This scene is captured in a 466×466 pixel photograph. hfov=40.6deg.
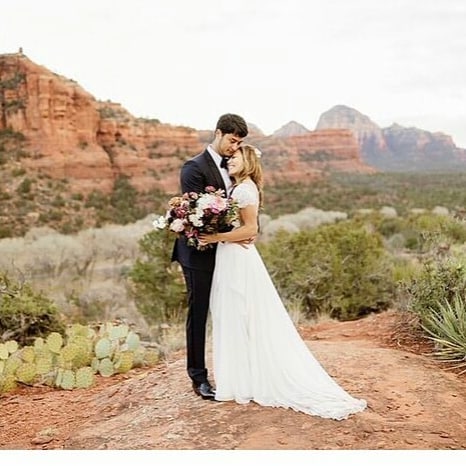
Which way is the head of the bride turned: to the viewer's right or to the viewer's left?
to the viewer's left

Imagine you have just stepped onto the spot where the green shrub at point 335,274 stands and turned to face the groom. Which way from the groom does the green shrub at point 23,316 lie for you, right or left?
right

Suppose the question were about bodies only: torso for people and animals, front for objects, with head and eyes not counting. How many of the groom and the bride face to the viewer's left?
1

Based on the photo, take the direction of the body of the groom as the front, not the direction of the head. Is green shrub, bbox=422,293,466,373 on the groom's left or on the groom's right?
on the groom's left

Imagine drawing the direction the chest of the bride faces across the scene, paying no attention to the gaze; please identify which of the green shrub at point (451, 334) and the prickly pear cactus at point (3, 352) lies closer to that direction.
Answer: the prickly pear cactus

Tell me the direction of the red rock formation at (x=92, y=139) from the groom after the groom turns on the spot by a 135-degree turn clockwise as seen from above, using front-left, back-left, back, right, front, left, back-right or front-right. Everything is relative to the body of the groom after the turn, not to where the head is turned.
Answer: right

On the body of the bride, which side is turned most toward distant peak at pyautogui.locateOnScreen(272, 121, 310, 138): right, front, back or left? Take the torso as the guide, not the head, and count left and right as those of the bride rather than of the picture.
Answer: right

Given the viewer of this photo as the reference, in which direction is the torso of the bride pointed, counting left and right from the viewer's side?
facing to the left of the viewer

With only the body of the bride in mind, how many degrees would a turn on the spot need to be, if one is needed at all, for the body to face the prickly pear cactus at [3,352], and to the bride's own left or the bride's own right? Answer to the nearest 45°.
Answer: approximately 45° to the bride's own right

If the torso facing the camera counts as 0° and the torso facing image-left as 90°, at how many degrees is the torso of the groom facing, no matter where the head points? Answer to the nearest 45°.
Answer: approximately 315°
